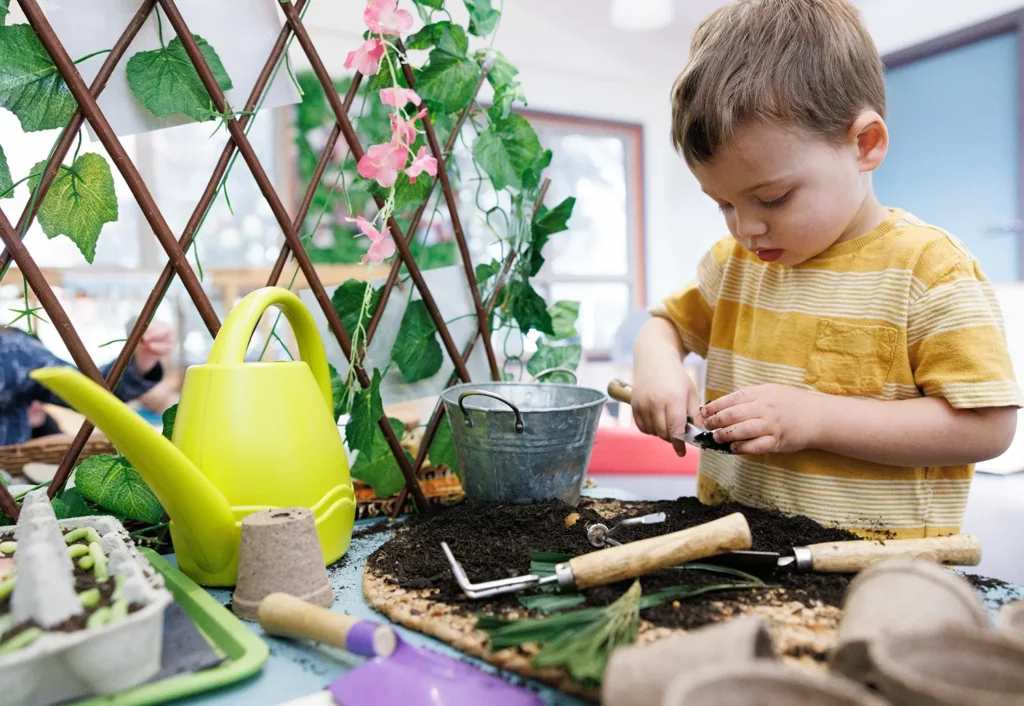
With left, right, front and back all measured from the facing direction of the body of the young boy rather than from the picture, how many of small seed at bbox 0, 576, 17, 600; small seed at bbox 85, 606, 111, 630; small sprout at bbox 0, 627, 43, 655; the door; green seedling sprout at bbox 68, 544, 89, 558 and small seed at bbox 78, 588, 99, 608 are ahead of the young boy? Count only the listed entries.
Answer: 5

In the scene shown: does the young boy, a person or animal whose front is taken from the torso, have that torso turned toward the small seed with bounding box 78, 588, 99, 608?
yes

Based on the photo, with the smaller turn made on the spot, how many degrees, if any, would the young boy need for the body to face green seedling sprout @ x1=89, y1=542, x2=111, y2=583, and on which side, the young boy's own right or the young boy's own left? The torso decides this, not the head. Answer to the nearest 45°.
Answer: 0° — they already face it

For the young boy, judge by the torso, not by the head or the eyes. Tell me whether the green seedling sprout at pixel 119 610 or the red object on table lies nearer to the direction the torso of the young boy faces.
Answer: the green seedling sprout

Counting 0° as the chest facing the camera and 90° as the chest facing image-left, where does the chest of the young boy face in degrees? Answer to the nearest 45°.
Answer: approximately 45°

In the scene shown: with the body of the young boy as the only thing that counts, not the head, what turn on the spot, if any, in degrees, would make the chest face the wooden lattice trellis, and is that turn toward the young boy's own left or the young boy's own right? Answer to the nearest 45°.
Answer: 0° — they already face it

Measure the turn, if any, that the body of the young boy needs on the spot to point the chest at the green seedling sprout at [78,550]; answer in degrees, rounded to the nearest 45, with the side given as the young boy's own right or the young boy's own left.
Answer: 0° — they already face it

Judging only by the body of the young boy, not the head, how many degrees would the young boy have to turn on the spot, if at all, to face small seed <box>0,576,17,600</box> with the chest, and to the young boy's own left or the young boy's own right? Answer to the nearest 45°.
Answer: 0° — they already face it

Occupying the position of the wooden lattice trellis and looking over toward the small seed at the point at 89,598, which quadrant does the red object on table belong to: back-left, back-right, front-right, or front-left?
back-left

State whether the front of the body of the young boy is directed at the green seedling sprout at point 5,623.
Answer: yes

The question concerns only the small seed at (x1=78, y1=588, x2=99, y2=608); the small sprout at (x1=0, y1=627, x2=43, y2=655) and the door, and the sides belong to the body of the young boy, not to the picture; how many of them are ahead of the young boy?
2
